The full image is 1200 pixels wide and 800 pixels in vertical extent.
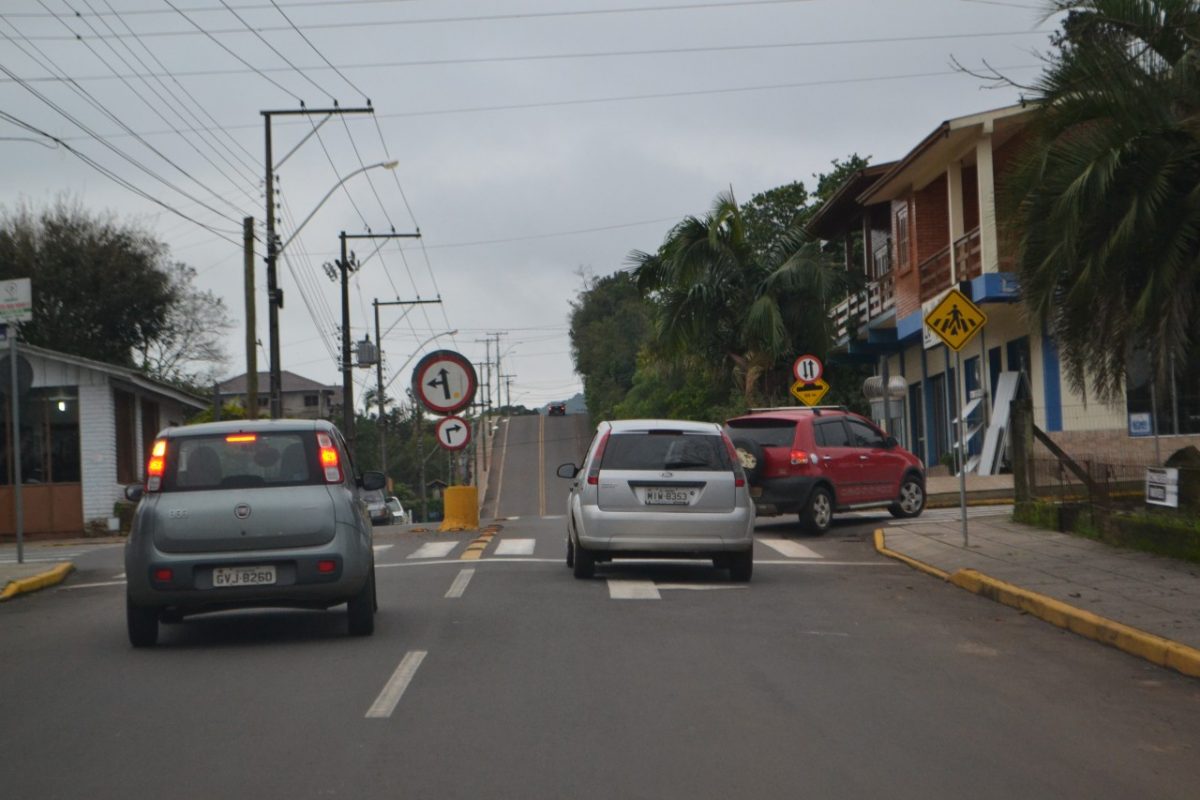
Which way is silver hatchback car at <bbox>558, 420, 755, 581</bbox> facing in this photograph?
away from the camera

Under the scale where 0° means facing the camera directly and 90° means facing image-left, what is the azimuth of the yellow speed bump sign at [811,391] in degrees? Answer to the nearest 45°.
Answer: approximately 0°

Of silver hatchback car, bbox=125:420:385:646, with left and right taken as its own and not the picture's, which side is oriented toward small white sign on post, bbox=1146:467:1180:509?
right

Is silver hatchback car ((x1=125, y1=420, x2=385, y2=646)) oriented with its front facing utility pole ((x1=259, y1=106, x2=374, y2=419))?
yes

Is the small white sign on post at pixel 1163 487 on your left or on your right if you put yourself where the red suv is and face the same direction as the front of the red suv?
on your right

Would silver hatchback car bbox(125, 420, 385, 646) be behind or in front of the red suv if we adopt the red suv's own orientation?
behind

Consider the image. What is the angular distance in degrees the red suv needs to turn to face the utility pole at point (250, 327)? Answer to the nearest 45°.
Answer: approximately 90° to its left

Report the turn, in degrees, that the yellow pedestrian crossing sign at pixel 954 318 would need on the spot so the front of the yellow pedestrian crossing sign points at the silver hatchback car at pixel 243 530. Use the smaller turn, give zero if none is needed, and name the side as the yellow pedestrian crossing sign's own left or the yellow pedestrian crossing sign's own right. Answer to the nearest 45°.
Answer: approximately 45° to the yellow pedestrian crossing sign's own right

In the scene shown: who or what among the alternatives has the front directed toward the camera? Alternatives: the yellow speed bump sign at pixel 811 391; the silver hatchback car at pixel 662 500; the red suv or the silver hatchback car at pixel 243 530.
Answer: the yellow speed bump sign

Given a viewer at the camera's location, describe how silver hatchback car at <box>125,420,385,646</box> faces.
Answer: facing away from the viewer

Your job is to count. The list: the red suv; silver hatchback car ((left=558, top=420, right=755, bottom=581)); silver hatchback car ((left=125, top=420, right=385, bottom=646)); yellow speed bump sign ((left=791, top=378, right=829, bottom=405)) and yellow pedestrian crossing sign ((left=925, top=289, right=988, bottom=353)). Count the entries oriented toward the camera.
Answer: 2

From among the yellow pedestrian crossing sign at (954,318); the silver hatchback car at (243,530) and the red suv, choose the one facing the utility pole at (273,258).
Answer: the silver hatchback car
